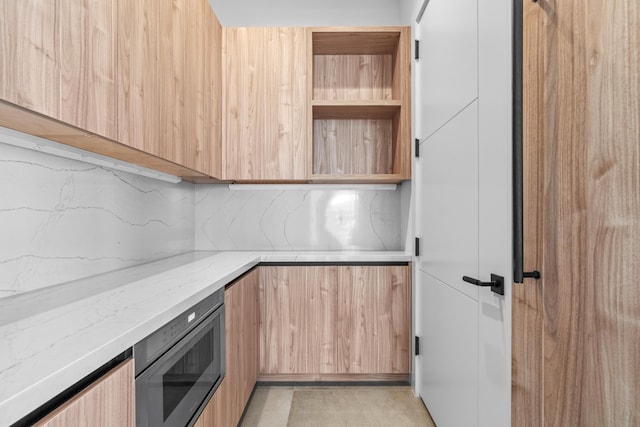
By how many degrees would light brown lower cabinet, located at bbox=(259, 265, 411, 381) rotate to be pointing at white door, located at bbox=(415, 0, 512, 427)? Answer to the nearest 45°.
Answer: approximately 45° to its left

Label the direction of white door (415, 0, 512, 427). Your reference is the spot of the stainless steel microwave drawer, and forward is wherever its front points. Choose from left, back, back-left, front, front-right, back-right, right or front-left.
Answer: front-left

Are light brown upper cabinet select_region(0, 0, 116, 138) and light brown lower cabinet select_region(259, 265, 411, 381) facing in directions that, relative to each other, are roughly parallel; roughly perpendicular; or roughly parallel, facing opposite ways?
roughly perpendicular

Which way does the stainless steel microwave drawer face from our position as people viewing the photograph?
facing the viewer and to the right of the viewer

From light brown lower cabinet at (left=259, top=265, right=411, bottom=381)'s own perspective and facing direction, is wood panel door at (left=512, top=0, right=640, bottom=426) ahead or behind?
ahead

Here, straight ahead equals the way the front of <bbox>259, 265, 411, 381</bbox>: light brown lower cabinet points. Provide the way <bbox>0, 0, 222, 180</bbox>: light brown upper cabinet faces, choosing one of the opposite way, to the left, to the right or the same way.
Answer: to the left

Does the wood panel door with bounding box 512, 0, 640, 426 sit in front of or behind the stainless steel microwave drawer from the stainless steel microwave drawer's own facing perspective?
in front

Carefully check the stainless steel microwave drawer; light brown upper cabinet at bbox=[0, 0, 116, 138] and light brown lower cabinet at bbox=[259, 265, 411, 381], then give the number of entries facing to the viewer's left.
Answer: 0

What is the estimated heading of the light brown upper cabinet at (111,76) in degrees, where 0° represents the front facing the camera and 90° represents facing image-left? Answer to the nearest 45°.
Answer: approximately 315°

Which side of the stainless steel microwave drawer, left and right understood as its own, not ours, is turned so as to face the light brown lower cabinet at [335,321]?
left

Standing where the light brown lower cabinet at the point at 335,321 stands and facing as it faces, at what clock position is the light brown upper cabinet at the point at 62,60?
The light brown upper cabinet is roughly at 1 o'clock from the light brown lower cabinet.

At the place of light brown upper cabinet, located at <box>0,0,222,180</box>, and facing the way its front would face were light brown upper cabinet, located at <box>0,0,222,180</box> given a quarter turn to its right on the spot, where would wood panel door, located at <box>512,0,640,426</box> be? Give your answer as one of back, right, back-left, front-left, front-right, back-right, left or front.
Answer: left

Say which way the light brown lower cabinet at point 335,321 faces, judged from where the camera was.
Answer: facing the viewer

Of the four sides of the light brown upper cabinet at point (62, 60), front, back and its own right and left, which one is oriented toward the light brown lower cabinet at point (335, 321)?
left

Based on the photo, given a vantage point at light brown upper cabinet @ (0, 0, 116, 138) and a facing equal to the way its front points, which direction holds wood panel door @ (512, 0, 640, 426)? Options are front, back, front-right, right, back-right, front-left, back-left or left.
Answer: front
